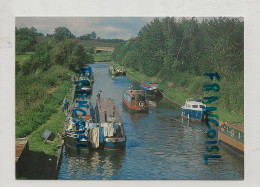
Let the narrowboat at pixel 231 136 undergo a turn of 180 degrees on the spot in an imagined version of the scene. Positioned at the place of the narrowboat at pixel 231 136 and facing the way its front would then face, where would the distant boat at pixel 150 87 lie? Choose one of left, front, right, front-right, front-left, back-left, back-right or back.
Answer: back

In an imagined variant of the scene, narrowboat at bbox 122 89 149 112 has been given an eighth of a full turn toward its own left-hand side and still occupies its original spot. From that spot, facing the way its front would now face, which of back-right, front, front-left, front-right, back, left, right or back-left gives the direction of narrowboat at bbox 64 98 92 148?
back-right

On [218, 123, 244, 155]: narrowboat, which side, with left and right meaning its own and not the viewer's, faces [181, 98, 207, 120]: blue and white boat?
front

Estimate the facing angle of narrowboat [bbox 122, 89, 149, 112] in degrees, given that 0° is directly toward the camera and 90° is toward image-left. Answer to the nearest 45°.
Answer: approximately 315°

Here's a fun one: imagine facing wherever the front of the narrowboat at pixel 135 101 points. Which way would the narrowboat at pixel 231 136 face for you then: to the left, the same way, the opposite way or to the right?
the opposite way

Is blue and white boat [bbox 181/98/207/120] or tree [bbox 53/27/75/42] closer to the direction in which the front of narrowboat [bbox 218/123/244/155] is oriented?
the blue and white boat

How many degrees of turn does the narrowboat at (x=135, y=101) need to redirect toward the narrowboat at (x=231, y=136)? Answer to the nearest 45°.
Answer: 0° — it already faces it

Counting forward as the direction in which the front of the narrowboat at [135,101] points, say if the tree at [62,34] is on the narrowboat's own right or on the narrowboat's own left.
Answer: on the narrowboat's own right

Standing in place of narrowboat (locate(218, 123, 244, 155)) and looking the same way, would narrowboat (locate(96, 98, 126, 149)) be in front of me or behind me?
in front

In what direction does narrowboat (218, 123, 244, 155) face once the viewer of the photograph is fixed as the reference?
facing away from the viewer and to the left of the viewer

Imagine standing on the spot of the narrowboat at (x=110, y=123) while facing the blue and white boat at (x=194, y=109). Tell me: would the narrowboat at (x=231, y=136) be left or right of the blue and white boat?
right

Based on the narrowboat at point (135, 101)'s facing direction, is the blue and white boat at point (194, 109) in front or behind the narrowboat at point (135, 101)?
in front
